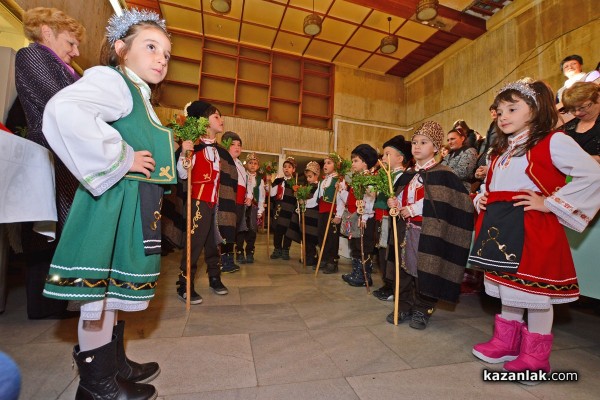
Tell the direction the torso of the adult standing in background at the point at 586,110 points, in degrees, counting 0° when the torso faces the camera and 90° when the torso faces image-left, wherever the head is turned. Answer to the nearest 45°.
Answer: approximately 45°

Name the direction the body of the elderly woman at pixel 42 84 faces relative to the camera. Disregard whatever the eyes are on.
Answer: to the viewer's right

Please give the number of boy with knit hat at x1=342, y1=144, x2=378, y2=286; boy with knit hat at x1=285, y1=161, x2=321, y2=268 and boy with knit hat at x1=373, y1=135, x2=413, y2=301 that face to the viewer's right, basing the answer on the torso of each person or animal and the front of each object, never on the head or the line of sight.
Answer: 0

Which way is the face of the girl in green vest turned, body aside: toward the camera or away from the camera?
toward the camera

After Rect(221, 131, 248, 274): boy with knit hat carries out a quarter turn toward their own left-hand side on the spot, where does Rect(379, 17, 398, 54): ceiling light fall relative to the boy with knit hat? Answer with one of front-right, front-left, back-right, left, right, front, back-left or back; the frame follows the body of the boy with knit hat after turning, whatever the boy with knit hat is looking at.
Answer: front

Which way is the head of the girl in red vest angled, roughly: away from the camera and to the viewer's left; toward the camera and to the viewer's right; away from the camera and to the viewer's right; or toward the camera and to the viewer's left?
toward the camera and to the viewer's left

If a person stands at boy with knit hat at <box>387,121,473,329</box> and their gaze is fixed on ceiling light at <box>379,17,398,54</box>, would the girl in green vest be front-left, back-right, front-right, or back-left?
back-left

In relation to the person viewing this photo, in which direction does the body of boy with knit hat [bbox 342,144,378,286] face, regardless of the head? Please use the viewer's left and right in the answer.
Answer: facing the viewer and to the left of the viewer

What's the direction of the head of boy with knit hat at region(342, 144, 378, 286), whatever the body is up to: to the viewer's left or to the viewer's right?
to the viewer's left

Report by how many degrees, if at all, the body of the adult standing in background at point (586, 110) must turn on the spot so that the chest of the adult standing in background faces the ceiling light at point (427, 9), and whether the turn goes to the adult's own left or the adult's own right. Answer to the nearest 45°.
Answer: approximately 90° to the adult's own right

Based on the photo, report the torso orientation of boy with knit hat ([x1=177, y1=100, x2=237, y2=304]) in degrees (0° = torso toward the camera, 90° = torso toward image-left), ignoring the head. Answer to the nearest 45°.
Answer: approximately 315°

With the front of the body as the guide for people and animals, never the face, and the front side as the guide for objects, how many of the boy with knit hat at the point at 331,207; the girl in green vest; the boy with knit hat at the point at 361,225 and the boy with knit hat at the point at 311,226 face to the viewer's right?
1

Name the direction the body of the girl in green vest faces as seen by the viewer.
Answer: to the viewer's right

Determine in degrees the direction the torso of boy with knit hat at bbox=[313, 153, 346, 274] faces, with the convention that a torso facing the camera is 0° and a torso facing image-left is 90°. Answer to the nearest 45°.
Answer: approximately 45°
